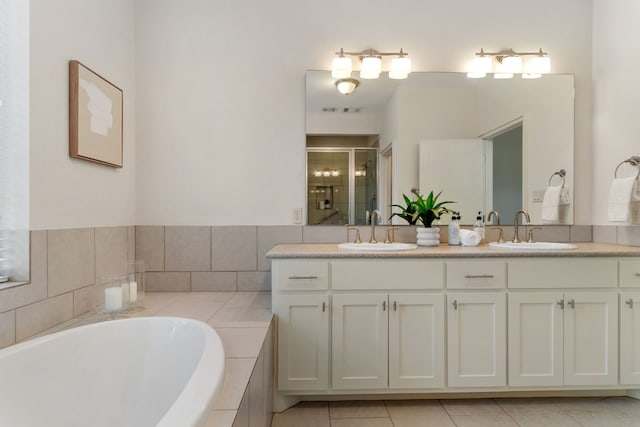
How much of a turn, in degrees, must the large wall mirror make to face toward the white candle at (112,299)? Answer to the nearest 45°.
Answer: approximately 45° to its right

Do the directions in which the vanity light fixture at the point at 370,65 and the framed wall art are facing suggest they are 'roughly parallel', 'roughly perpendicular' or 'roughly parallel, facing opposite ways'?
roughly perpendicular

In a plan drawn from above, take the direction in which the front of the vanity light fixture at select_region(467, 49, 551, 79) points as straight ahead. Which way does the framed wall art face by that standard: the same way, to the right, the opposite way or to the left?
to the left

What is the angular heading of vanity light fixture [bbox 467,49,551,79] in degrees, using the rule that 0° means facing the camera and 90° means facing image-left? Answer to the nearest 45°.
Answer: approximately 0°

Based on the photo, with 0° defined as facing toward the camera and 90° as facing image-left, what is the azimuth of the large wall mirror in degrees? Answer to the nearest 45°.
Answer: approximately 0°
